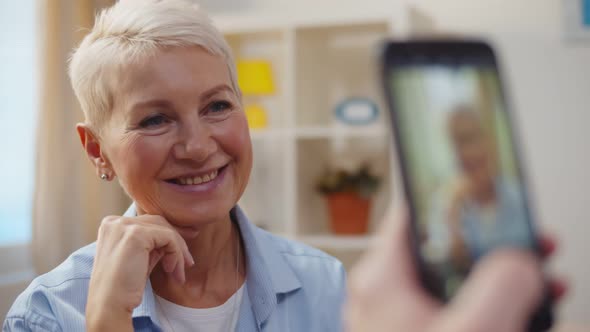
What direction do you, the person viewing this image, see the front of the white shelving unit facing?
facing the viewer

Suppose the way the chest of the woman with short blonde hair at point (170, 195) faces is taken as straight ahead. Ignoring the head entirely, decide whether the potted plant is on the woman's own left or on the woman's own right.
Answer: on the woman's own left

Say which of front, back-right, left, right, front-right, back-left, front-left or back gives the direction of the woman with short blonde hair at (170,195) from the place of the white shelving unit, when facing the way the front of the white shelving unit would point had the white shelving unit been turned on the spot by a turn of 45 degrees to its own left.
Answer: front-right

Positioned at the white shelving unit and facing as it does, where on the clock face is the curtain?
The curtain is roughly at 2 o'clock from the white shelving unit.

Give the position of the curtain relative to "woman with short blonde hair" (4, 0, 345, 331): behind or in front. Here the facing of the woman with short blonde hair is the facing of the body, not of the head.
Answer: behind

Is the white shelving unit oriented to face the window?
no

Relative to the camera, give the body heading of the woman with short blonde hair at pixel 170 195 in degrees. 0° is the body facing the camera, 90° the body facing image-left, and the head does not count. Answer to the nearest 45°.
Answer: approximately 315°

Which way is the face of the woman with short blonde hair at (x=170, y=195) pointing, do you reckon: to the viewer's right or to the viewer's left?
to the viewer's right
